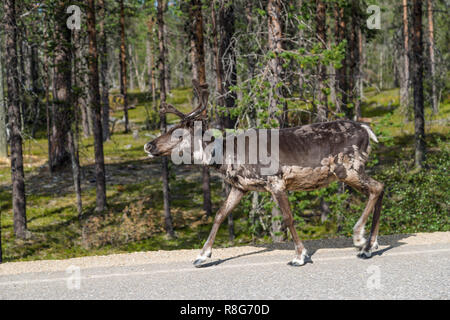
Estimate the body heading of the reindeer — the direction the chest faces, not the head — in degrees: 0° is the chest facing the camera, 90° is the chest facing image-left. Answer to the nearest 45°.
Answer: approximately 90°
